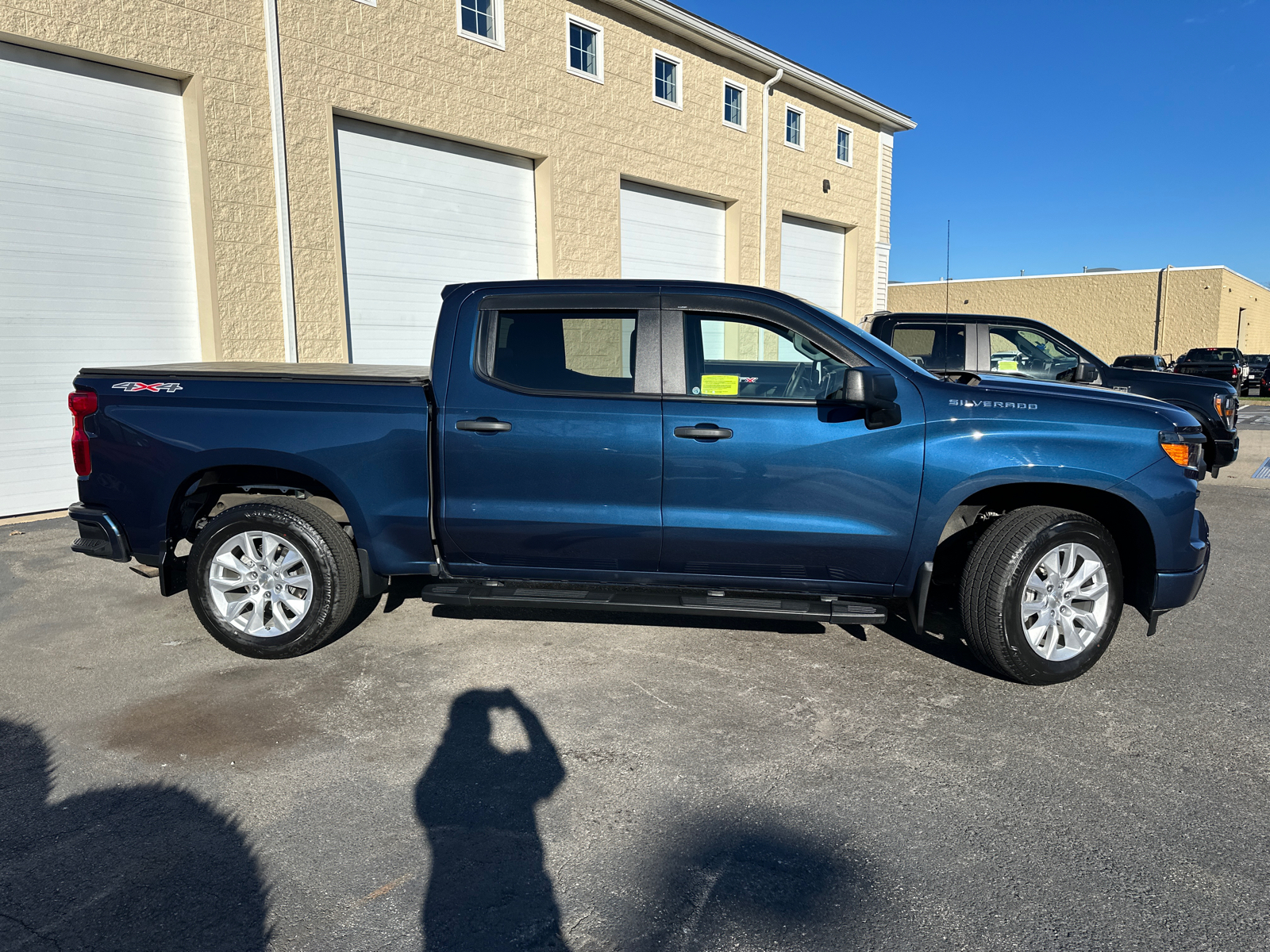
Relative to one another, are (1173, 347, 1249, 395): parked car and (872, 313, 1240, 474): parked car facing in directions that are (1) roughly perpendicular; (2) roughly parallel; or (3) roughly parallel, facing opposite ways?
roughly perpendicular

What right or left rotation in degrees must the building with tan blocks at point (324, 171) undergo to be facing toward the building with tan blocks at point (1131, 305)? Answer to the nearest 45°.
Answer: approximately 90° to its left

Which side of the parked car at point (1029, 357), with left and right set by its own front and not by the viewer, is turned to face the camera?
right

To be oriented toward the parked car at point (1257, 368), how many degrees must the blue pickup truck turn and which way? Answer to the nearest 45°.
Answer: approximately 45° to its left

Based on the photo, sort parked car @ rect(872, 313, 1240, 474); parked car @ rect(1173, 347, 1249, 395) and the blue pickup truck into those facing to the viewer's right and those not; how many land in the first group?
2

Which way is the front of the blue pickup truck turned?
to the viewer's right

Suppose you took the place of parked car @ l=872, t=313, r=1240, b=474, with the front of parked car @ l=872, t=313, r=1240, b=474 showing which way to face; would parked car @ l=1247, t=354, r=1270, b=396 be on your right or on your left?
on your left

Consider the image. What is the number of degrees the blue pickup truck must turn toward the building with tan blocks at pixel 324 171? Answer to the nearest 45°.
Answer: approximately 135° to its left

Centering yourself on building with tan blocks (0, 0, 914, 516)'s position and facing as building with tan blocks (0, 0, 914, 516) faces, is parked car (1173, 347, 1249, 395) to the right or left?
on its left

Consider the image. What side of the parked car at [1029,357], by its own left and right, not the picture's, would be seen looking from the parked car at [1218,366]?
left
